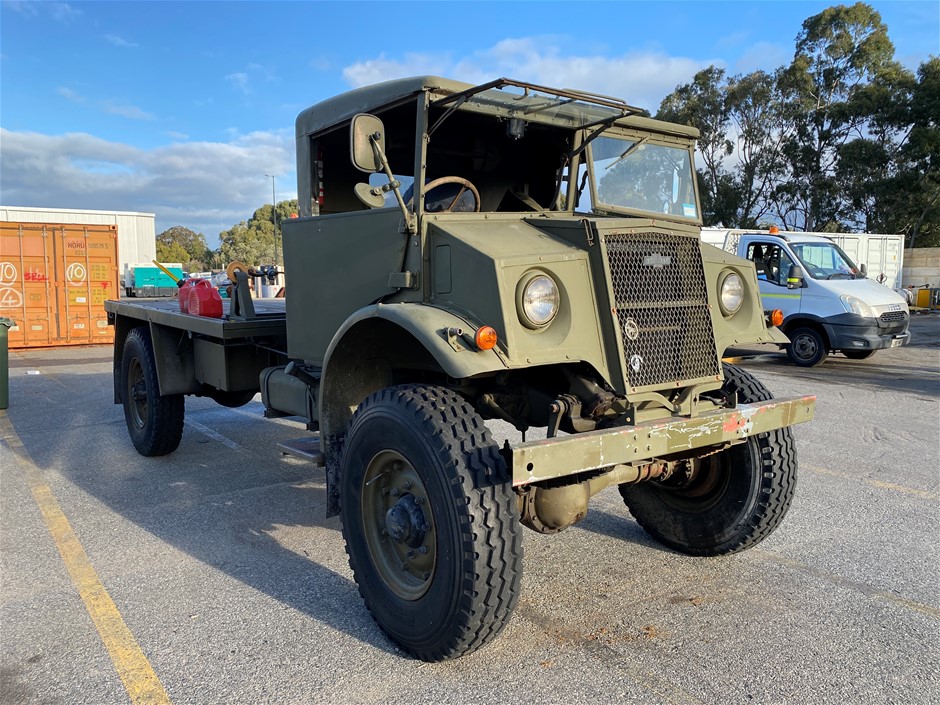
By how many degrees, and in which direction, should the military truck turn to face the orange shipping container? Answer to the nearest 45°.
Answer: approximately 180°

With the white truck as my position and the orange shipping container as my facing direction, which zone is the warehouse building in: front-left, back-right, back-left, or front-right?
front-right

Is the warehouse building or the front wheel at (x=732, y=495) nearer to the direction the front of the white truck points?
the front wheel

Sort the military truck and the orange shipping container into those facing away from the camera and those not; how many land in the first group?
0

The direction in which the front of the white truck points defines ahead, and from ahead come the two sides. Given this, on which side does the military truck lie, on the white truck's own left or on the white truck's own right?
on the white truck's own right

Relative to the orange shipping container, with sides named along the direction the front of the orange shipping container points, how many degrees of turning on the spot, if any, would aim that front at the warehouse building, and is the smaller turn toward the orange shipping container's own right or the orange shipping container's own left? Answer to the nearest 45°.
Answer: approximately 180°

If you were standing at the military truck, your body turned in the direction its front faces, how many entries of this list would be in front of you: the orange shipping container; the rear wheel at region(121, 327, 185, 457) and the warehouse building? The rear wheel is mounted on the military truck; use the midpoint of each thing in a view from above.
0

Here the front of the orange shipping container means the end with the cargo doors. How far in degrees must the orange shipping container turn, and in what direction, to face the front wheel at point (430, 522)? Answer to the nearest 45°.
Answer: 0° — it already faces it

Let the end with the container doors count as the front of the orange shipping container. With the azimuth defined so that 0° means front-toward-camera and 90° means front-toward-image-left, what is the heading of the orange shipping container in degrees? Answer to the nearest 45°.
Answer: approximately 0°

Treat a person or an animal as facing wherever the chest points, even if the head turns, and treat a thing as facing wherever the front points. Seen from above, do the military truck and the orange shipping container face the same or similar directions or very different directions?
same or similar directions
